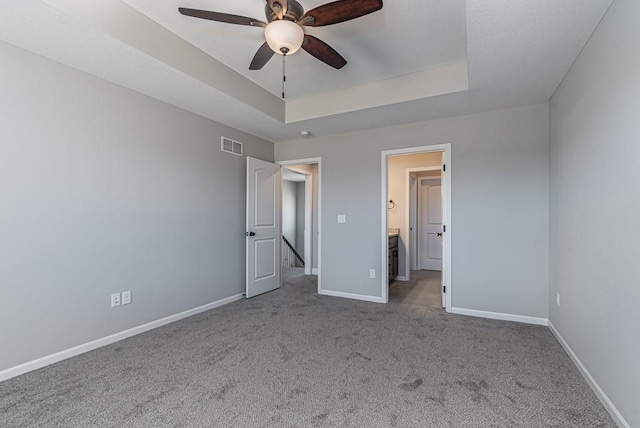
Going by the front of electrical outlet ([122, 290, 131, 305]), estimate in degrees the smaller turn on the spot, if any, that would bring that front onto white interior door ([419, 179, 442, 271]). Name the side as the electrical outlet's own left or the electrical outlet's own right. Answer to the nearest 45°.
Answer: approximately 45° to the electrical outlet's own left

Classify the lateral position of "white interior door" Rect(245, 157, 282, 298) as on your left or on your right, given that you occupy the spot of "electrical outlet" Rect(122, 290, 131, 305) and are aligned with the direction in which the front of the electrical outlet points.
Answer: on your left
